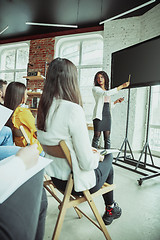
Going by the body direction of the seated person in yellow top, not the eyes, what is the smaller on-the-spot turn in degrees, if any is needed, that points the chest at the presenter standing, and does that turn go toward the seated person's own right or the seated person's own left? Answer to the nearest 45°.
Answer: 0° — they already face them

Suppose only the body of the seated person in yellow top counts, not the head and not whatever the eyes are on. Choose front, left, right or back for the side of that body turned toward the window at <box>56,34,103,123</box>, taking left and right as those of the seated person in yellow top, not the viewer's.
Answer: front

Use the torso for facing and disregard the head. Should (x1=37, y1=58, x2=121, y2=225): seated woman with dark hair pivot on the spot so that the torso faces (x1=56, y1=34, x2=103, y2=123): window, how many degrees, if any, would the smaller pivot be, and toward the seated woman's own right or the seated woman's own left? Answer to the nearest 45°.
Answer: approximately 45° to the seated woman's own left

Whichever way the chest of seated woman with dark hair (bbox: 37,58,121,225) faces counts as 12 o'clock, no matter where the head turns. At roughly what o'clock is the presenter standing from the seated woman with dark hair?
The presenter standing is roughly at 11 o'clock from the seated woman with dark hair.

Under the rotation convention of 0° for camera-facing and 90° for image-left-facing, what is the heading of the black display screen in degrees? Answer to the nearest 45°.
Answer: approximately 45°

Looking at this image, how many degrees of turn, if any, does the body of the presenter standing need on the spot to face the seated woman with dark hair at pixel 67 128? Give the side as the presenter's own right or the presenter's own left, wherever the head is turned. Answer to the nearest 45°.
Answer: approximately 45° to the presenter's own right

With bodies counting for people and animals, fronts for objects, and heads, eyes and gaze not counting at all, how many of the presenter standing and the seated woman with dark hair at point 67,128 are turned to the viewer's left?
0

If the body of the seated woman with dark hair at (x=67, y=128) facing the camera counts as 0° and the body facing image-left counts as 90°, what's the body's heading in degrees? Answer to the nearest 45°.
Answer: approximately 225°

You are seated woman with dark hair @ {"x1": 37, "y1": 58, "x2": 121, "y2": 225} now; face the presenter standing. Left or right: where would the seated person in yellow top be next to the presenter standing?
left

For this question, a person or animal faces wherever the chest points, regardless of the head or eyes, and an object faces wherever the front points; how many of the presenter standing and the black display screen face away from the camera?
0

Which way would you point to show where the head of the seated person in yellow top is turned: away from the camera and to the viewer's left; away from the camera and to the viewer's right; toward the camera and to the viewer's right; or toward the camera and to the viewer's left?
away from the camera and to the viewer's right

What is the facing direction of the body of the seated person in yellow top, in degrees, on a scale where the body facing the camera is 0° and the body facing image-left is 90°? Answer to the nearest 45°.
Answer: approximately 225°

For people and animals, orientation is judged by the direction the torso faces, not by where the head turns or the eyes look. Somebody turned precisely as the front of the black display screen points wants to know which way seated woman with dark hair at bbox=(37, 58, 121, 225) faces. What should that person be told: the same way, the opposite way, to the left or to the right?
the opposite way

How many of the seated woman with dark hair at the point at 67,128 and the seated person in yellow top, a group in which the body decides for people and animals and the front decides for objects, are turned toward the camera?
0
